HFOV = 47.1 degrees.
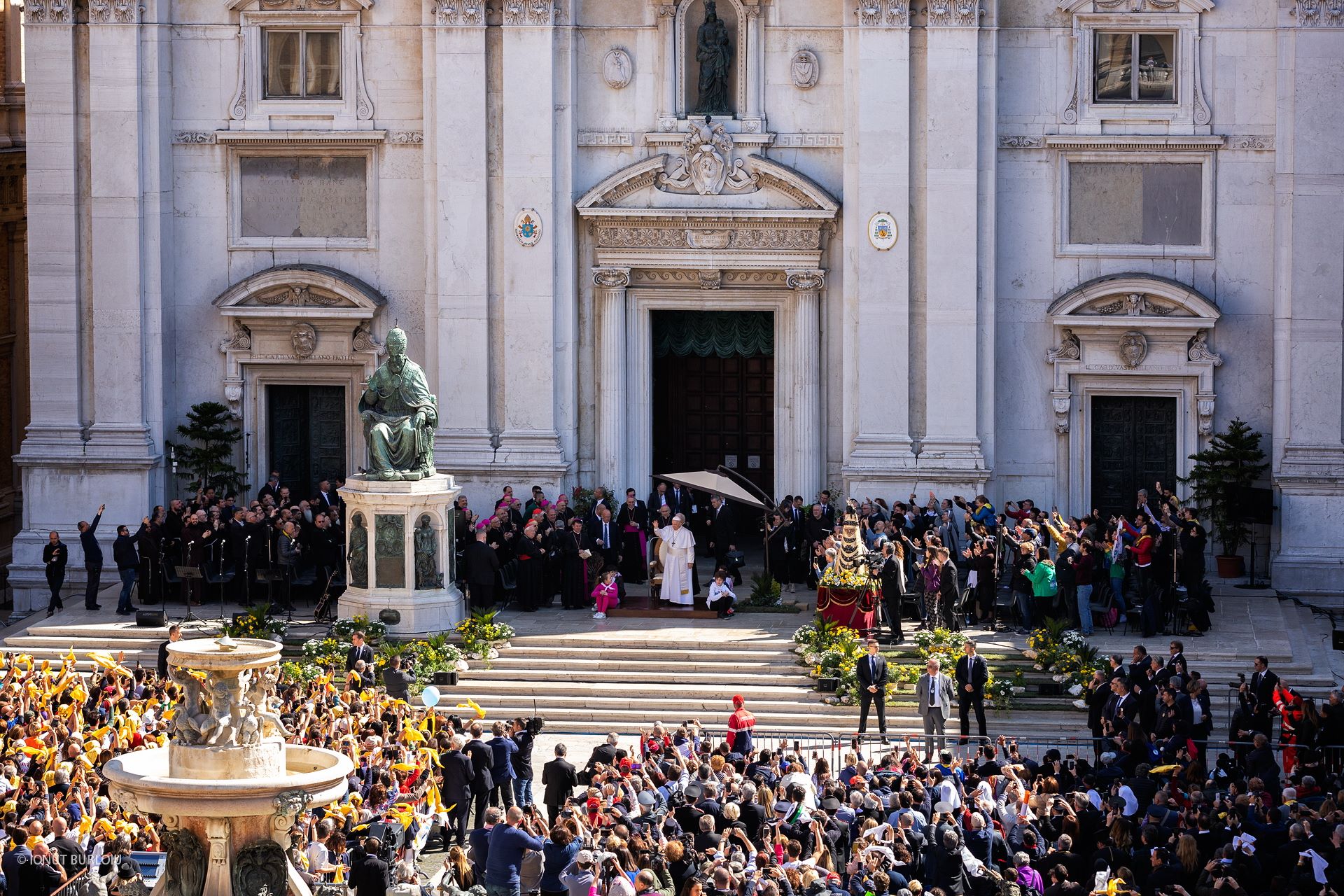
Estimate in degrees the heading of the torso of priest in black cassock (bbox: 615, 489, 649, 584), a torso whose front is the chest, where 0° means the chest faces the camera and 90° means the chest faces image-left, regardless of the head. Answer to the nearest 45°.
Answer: approximately 0°

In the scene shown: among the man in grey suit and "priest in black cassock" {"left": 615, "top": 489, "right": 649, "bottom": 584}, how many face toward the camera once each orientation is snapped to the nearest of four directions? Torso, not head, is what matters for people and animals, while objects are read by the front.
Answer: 2

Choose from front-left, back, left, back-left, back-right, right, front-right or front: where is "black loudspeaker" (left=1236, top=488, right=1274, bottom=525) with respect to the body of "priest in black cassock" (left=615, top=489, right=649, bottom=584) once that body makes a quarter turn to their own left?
front

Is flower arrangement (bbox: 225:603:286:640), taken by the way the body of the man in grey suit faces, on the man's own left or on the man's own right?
on the man's own right

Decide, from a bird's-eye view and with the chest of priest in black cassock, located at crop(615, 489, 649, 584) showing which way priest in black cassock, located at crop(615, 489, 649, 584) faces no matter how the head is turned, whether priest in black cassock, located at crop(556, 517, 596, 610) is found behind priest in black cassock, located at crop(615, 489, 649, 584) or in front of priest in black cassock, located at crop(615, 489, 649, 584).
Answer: in front

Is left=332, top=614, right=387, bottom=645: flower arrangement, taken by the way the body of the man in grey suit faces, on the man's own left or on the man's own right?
on the man's own right
